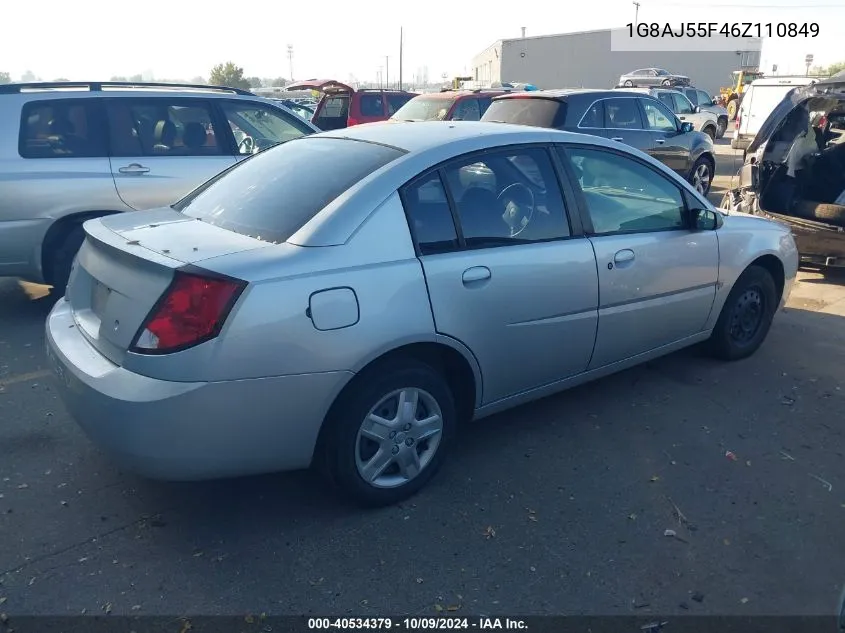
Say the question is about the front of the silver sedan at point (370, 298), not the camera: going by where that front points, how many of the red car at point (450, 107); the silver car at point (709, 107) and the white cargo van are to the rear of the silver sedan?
0

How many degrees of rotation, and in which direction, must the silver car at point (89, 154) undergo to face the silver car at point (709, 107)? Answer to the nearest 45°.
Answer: approximately 45° to its left

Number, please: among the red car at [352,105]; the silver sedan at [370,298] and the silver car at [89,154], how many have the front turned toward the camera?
0

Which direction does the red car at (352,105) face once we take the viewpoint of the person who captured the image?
facing away from the viewer and to the right of the viewer

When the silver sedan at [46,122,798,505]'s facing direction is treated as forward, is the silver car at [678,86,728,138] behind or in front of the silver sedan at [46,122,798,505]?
in front

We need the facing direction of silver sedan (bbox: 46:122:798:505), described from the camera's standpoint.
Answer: facing away from the viewer and to the right of the viewer

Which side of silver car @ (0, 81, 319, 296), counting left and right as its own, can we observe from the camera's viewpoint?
right

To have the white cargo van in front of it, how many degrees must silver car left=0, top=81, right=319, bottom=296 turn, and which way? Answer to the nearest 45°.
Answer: approximately 45° to its left

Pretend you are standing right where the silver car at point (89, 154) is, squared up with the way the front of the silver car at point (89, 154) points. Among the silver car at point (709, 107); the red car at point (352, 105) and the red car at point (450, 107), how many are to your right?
0

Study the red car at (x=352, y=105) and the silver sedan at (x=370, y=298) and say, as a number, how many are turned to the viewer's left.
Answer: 0

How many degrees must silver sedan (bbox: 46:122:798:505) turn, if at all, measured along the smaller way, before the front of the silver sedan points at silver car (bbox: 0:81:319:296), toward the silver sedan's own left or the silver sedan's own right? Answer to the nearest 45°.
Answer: approximately 90° to the silver sedan's own left

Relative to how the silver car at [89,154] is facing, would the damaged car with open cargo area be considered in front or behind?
in front
